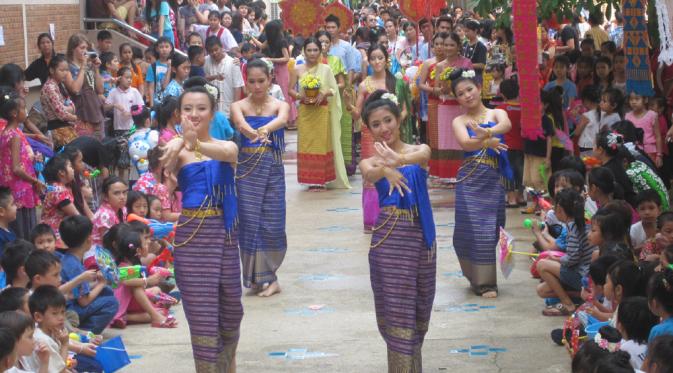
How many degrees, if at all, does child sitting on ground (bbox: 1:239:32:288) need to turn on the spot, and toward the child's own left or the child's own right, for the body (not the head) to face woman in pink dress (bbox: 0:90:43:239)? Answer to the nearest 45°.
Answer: approximately 90° to the child's own left

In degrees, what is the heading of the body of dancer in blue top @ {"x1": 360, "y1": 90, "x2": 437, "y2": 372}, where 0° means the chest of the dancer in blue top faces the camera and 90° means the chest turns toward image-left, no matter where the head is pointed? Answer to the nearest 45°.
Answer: approximately 0°

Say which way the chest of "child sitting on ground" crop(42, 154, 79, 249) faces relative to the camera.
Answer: to the viewer's right

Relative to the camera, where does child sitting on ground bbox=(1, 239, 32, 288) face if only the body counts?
to the viewer's right

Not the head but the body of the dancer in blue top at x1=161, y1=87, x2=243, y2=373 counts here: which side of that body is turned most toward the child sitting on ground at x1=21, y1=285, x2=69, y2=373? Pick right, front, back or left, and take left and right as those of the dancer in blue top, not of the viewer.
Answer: right

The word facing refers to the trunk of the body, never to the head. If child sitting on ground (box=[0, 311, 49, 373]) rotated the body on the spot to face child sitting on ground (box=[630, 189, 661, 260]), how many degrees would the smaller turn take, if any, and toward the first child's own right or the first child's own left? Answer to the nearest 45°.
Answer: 0° — they already face them

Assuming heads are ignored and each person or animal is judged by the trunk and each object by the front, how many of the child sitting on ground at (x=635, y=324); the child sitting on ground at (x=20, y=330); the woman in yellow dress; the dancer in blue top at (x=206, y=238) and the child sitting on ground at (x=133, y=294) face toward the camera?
2

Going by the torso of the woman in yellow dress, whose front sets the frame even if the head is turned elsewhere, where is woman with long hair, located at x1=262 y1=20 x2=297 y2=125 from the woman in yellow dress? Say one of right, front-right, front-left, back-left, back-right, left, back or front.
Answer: back

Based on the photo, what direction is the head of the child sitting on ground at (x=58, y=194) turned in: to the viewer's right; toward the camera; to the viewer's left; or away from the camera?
to the viewer's right

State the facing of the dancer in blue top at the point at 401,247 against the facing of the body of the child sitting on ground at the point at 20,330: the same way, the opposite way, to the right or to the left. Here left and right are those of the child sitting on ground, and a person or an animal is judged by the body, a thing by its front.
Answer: to the right

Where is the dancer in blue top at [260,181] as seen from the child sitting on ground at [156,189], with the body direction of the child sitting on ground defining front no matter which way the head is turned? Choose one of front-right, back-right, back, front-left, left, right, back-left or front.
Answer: front-right
